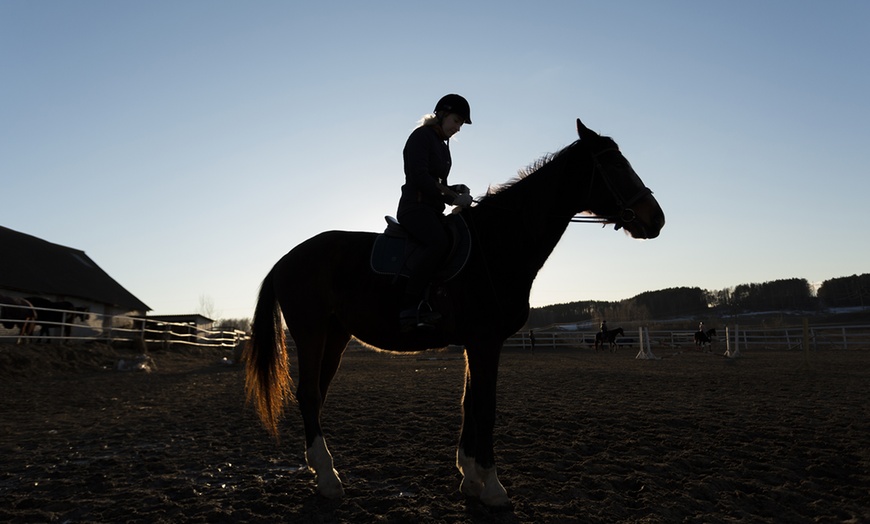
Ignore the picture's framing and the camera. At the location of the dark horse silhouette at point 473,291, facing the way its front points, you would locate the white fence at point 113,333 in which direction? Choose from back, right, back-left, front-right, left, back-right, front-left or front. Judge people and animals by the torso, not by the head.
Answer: back-left

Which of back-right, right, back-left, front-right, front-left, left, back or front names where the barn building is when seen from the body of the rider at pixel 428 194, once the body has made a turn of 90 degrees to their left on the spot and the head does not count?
front-left

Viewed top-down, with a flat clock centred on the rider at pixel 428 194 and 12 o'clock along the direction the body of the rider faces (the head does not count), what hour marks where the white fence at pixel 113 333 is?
The white fence is roughly at 8 o'clock from the rider.

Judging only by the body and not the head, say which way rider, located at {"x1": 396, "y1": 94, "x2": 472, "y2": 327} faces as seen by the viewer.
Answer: to the viewer's right

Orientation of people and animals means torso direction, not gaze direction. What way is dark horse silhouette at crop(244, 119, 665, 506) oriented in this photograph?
to the viewer's right

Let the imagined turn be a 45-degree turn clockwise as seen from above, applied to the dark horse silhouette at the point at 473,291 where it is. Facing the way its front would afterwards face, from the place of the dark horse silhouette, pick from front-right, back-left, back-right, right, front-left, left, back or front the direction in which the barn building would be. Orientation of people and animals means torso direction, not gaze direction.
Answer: back
